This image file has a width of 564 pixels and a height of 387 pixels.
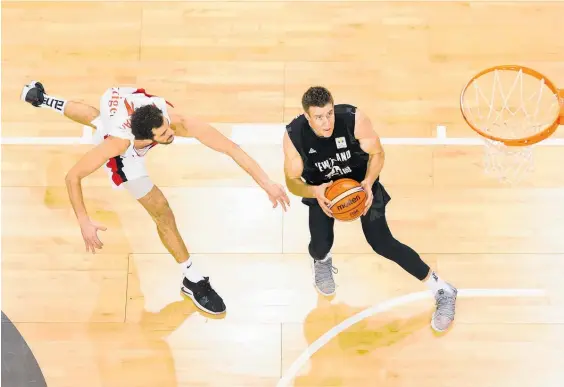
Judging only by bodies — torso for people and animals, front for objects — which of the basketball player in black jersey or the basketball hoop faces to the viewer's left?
the basketball hoop

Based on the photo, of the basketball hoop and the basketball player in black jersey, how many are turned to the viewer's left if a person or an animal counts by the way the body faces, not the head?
1

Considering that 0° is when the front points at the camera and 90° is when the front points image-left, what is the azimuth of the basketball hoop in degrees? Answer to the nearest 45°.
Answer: approximately 90°

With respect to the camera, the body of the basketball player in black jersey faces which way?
toward the camera

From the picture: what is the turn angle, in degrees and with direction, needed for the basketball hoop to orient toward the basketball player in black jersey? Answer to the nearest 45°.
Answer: approximately 45° to its left

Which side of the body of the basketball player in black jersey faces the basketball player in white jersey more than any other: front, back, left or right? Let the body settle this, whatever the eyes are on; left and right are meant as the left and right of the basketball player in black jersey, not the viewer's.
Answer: right

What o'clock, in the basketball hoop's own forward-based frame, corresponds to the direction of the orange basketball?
The orange basketball is roughly at 10 o'clock from the basketball hoop.
